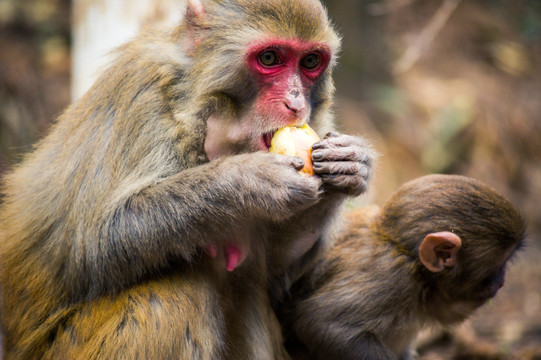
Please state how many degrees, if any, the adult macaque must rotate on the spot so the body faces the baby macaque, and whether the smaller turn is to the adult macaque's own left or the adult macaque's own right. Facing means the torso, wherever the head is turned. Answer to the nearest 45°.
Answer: approximately 45° to the adult macaque's own left

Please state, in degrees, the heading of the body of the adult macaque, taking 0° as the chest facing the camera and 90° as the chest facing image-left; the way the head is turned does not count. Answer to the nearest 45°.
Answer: approximately 315°
